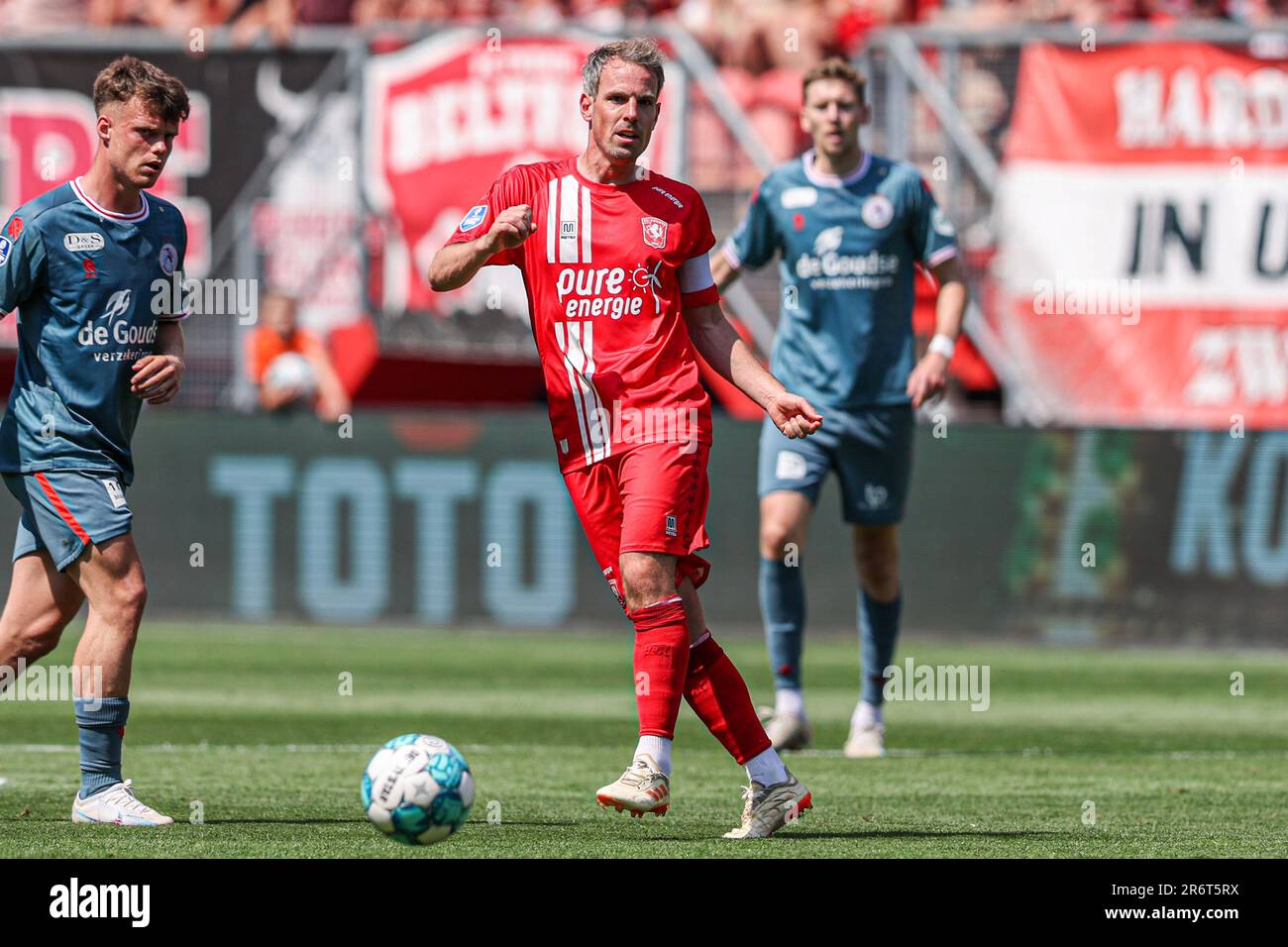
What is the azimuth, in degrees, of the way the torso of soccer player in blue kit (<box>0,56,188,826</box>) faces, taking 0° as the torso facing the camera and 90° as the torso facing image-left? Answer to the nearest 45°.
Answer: approximately 315°

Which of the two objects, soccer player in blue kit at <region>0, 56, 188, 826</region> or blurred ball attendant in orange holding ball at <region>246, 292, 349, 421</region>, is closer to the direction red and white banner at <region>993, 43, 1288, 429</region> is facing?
the soccer player in blue kit

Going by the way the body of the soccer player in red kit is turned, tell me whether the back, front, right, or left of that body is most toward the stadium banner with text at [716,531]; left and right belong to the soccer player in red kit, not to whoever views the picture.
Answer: back

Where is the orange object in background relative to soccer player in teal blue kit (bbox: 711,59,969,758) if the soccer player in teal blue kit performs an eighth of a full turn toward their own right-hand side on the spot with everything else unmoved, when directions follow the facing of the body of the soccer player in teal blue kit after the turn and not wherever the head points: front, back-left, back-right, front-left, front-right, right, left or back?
right

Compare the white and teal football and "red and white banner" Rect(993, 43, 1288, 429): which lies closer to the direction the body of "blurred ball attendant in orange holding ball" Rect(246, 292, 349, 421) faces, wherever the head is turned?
the white and teal football

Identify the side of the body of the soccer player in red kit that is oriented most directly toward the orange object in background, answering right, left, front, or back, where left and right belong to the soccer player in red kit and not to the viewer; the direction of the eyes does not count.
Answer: back

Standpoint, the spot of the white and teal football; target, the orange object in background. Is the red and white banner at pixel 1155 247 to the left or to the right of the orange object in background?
right

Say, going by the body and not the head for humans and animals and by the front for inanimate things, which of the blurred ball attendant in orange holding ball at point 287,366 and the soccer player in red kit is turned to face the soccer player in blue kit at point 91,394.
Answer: the blurred ball attendant in orange holding ball

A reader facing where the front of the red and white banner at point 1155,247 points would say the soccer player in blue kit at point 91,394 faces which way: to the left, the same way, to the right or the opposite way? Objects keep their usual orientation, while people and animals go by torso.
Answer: to the left
